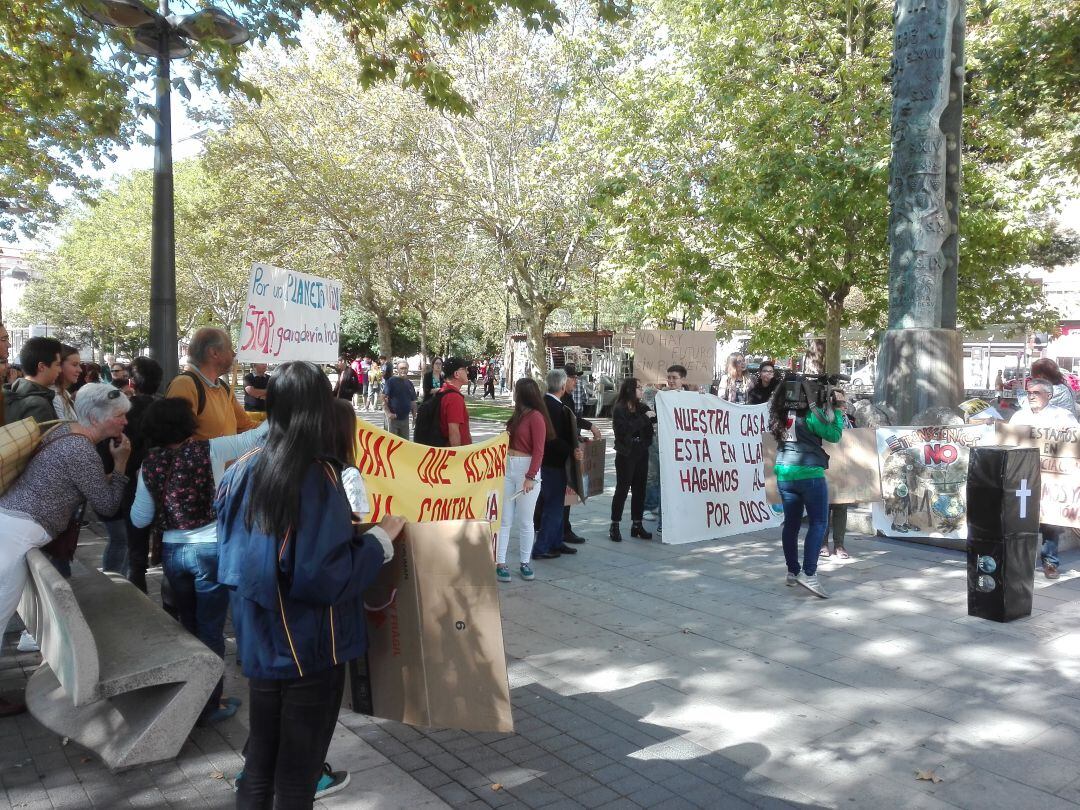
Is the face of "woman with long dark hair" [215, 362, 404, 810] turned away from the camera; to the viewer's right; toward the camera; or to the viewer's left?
away from the camera

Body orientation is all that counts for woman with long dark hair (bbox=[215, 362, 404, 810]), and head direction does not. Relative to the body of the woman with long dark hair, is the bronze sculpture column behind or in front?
in front

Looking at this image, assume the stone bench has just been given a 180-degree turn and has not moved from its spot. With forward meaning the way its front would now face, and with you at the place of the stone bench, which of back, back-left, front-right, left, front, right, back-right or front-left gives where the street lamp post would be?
back-right

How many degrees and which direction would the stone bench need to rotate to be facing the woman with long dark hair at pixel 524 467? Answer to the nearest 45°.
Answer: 0° — it already faces them

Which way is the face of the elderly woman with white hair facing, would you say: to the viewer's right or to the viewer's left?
to the viewer's right

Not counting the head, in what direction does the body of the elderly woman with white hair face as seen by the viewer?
to the viewer's right

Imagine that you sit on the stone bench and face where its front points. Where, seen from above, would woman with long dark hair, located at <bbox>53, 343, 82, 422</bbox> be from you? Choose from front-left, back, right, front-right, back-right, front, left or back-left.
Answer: front-left

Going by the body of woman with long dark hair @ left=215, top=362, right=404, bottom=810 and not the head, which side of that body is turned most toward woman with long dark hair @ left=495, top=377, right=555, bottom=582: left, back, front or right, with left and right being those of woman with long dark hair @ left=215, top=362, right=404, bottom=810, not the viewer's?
front
